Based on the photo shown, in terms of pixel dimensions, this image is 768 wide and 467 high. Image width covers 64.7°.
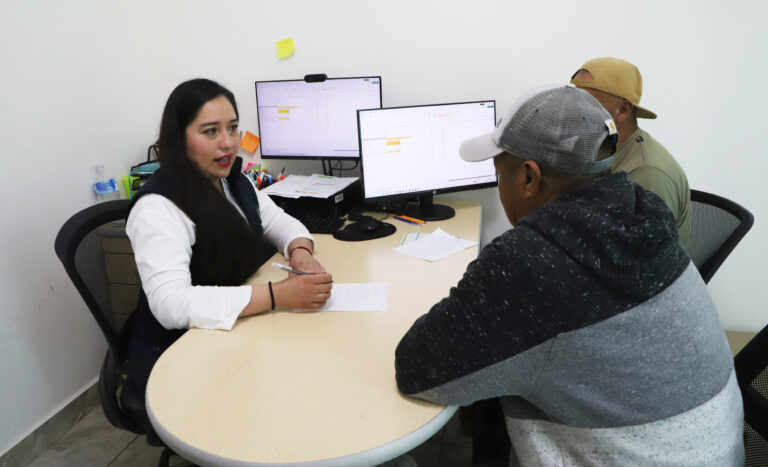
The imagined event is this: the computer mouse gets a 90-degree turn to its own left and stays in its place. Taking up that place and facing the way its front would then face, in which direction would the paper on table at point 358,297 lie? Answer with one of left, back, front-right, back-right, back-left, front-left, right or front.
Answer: back-left

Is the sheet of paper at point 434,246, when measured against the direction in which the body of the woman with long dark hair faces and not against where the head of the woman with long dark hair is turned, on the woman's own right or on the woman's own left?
on the woman's own left

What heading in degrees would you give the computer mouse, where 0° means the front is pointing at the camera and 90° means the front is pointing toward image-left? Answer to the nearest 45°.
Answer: approximately 225°

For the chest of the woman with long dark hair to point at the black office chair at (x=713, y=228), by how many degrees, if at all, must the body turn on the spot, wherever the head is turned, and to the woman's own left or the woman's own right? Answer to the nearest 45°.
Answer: approximately 45° to the woman's own left

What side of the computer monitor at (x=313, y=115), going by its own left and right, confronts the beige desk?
front

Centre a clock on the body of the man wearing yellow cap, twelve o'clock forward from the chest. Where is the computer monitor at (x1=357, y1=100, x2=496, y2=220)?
The computer monitor is roughly at 12 o'clock from the man wearing yellow cap.

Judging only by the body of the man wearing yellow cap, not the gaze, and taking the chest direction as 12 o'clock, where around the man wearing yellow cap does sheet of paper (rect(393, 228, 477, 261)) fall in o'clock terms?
The sheet of paper is roughly at 11 o'clock from the man wearing yellow cap.

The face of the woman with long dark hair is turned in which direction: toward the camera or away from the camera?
toward the camera

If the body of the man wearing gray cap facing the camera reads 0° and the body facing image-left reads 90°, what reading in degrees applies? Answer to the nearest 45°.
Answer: approximately 135°

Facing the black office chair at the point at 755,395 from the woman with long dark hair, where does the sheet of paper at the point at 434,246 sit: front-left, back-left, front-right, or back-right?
front-left

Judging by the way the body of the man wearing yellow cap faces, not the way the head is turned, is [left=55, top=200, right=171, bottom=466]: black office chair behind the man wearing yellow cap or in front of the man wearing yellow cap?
in front

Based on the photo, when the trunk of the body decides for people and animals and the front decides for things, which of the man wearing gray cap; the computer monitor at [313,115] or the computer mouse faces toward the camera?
the computer monitor

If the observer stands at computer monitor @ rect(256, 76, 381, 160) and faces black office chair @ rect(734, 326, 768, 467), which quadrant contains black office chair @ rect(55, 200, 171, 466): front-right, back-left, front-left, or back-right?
front-right

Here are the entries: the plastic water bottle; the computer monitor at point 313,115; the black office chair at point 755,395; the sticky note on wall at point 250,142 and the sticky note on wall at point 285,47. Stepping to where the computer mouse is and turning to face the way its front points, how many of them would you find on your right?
1

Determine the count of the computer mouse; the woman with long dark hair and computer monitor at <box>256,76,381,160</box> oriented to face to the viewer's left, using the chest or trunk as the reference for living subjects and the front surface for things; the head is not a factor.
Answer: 0

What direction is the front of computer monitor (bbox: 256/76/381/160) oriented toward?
toward the camera

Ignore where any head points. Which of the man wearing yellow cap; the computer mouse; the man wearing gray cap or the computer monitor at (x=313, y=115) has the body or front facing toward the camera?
the computer monitor

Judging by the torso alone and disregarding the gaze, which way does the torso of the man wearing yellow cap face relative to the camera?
to the viewer's left

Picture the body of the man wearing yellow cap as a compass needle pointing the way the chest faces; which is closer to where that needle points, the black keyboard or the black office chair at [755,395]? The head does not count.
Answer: the black keyboard
